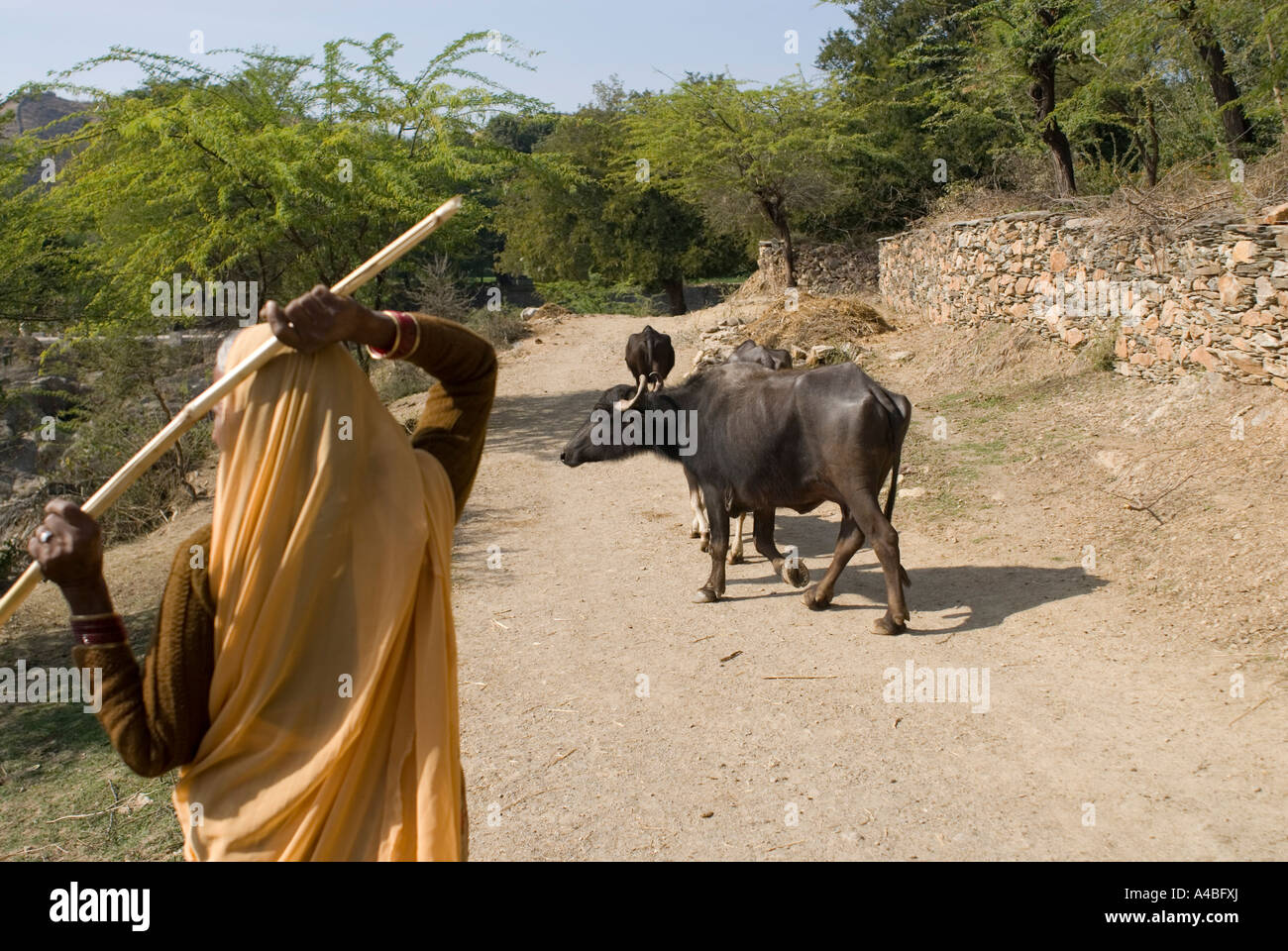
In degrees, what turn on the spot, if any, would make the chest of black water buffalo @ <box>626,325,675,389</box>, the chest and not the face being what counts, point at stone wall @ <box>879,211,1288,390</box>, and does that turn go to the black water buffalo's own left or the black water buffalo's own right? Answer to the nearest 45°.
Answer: approximately 90° to the black water buffalo's own right

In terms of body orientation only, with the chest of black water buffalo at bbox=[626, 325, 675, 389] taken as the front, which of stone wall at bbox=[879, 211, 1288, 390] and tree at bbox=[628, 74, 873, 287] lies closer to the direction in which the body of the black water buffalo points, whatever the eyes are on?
the tree

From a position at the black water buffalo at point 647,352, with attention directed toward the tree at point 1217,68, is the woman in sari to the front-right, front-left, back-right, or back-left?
back-right

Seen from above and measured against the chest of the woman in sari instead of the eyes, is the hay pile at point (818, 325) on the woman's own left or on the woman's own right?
on the woman's own right

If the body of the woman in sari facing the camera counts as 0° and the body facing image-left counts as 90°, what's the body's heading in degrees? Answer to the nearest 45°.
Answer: approximately 135°

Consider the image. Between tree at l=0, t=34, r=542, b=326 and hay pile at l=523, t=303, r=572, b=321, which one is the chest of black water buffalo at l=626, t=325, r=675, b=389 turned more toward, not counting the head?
the hay pile

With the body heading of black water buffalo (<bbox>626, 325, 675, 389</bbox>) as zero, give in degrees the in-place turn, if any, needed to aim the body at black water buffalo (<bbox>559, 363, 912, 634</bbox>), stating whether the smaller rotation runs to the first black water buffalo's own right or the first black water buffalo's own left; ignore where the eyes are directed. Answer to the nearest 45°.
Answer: approximately 180°

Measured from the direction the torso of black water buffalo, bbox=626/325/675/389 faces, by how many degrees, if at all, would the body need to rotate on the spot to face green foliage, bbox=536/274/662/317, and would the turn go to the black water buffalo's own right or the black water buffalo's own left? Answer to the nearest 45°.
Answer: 0° — it already faces it

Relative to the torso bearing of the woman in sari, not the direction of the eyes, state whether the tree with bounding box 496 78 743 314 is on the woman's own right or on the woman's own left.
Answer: on the woman's own right

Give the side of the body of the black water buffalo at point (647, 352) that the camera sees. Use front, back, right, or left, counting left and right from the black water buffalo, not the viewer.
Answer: back

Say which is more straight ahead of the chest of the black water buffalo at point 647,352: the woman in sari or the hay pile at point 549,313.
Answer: the hay pile

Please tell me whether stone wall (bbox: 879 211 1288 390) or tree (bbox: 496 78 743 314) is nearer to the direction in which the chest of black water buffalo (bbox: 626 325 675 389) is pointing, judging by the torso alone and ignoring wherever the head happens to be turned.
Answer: the tree

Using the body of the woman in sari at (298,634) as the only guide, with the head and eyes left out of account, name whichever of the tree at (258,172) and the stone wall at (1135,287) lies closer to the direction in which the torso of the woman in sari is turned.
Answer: the tree
